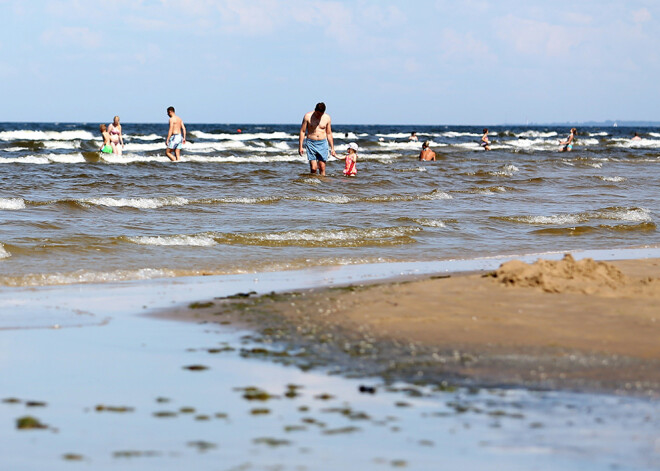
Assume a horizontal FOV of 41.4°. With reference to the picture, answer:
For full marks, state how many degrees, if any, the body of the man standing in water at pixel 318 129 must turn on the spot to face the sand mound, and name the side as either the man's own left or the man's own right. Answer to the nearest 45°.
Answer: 0° — they already face it

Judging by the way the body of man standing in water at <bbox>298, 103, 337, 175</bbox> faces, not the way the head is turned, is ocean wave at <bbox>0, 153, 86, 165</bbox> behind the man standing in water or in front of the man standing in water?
behind

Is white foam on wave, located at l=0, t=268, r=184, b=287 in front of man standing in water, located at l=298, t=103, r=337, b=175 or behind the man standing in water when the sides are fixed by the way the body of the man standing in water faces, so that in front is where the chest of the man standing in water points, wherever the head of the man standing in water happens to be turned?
in front

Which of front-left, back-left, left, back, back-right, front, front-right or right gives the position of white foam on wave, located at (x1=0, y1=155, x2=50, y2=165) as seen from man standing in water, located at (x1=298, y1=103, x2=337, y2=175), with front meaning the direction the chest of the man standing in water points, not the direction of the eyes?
back-right

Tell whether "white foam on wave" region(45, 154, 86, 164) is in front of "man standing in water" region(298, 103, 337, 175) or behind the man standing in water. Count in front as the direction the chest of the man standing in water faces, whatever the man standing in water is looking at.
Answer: behind

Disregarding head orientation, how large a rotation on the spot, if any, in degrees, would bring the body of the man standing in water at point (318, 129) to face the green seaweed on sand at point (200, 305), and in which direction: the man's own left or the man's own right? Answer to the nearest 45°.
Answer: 0° — they already face it

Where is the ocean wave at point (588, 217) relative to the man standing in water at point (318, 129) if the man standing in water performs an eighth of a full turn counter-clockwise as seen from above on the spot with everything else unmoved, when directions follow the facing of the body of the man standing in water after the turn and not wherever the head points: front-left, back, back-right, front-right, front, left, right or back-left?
front

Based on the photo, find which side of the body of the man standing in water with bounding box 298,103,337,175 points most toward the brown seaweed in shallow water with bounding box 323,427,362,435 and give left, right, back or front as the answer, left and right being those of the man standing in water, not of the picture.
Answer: front

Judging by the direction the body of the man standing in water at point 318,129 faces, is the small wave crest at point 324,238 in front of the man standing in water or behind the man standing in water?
in front

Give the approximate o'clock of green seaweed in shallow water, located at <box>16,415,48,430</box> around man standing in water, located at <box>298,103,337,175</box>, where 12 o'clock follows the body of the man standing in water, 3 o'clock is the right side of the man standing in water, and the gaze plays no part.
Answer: The green seaweed in shallow water is roughly at 12 o'clock from the man standing in water.

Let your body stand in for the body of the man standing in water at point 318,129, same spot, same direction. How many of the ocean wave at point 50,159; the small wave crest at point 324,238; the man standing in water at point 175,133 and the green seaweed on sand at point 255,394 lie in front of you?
2

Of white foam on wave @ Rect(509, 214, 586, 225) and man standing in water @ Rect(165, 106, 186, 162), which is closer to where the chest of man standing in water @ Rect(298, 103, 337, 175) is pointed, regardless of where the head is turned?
the white foam on wave

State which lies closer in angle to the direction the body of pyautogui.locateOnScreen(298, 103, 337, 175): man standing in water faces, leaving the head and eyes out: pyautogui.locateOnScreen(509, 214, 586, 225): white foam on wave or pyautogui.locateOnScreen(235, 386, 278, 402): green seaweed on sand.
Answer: the green seaweed on sand

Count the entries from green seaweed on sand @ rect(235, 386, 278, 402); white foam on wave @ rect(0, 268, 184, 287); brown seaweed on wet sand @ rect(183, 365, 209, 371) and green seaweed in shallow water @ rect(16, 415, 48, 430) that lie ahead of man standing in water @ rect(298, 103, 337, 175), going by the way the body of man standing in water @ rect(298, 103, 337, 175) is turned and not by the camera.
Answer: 4

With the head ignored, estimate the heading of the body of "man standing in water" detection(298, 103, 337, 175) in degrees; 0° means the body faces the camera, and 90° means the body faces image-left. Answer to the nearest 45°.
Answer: approximately 0°

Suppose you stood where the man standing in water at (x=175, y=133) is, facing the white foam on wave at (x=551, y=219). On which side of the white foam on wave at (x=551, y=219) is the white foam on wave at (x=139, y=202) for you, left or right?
right

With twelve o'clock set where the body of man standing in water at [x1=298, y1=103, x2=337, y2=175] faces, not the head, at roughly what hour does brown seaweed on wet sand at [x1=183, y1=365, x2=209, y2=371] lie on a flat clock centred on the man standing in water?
The brown seaweed on wet sand is roughly at 12 o'clock from the man standing in water.

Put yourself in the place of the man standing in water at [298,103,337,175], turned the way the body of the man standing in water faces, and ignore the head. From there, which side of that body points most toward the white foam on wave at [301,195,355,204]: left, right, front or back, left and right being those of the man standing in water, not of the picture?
front

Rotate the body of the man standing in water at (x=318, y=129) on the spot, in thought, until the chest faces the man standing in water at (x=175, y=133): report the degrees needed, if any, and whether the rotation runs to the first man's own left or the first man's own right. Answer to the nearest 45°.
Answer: approximately 135° to the first man's own right
